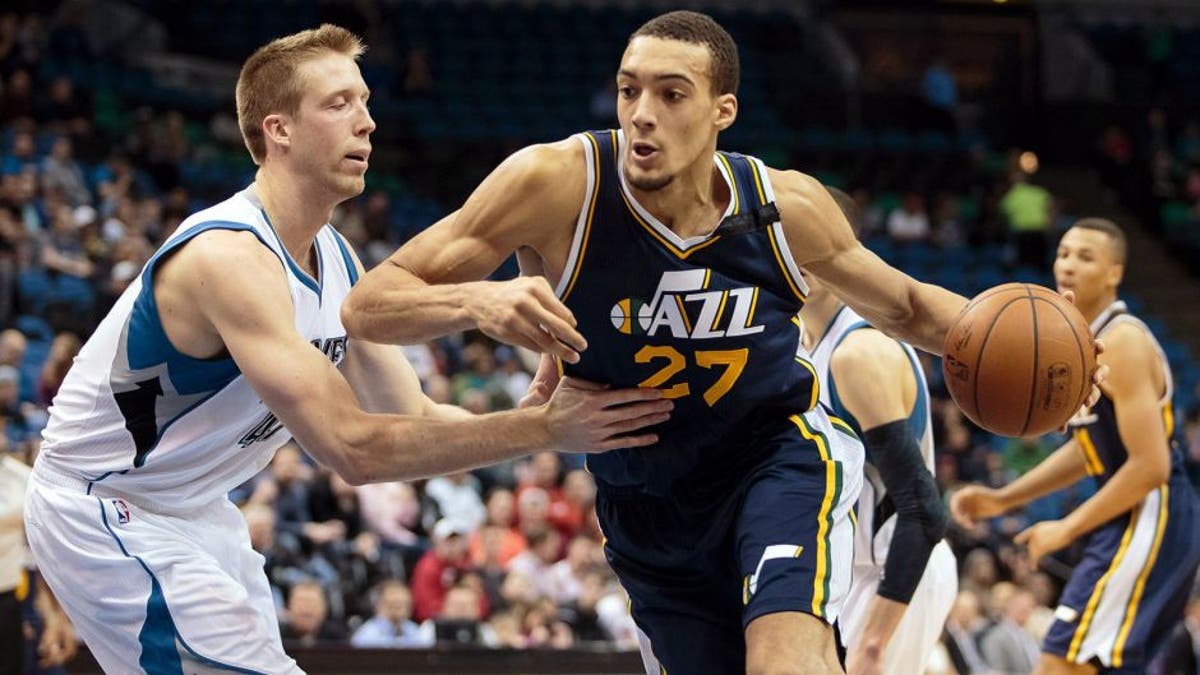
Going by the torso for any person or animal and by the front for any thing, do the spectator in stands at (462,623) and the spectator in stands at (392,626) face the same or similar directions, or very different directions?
same or similar directions

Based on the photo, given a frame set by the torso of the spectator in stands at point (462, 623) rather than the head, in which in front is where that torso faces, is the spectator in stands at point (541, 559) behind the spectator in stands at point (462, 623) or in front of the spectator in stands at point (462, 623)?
behind

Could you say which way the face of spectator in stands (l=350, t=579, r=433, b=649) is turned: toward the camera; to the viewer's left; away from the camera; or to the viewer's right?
toward the camera

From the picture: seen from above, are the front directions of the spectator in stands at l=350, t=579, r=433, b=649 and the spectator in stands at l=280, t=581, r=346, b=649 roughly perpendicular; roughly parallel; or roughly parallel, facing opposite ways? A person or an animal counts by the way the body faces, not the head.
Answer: roughly parallel

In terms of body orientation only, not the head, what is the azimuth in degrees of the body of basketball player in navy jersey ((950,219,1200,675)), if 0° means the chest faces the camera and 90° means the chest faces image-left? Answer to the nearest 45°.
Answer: approximately 90°

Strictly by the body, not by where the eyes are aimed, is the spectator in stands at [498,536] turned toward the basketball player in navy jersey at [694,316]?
yes

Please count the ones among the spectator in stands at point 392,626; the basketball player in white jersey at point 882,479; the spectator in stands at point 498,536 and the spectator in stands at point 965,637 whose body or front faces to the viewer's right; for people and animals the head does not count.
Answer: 0

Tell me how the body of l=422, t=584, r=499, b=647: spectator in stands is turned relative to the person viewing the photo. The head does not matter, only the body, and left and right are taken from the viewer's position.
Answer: facing the viewer

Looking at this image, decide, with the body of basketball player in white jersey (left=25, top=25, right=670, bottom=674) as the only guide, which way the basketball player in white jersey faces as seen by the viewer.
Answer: to the viewer's right

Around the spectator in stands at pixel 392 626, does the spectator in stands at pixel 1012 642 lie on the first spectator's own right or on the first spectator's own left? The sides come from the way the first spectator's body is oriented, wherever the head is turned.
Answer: on the first spectator's own left

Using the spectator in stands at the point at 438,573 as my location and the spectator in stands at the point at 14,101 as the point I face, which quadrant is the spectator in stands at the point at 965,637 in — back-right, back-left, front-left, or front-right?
back-right

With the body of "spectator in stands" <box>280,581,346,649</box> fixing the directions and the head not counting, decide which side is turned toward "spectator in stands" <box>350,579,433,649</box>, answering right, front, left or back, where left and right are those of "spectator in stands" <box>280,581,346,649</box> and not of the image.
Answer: left

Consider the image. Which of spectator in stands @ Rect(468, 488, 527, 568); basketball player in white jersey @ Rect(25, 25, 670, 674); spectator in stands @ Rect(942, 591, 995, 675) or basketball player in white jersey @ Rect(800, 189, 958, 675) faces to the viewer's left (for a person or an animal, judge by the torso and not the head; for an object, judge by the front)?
basketball player in white jersey @ Rect(800, 189, 958, 675)

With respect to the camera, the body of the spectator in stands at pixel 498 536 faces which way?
toward the camera

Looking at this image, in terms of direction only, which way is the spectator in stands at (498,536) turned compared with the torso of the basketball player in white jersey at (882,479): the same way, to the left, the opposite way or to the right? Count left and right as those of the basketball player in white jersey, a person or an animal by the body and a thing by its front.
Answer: to the left

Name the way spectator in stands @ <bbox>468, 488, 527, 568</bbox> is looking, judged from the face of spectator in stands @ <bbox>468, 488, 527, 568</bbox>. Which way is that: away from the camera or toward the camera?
toward the camera
